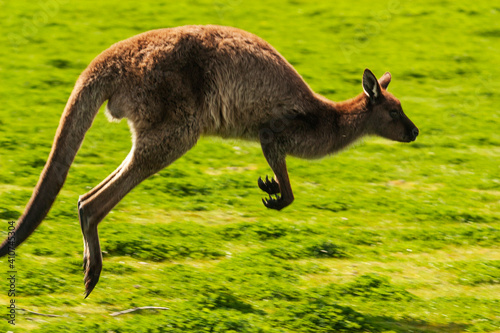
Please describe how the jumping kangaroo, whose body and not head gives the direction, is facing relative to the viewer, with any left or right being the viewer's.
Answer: facing to the right of the viewer
